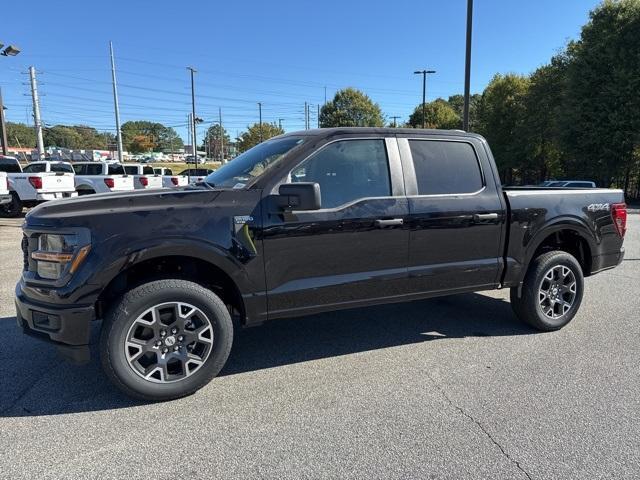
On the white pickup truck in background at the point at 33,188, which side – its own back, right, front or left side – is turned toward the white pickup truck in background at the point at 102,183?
right

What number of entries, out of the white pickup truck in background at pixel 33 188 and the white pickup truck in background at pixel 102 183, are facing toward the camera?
0

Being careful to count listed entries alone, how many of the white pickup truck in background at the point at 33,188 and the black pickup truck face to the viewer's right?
0

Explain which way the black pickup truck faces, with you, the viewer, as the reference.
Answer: facing the viewer and to the left of the viewer

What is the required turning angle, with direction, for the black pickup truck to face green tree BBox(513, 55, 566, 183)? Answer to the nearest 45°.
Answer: approximately 180°

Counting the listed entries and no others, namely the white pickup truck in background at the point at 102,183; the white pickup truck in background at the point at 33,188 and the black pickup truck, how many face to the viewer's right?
0

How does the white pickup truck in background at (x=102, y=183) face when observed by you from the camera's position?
facing away from the viewer and to the left of the viewer

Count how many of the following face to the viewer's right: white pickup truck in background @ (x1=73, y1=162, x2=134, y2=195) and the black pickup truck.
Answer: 0

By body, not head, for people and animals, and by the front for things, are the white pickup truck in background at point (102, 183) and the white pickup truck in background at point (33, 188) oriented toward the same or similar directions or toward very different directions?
same or similar directions

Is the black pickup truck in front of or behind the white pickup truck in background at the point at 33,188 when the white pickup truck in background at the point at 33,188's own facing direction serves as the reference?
behind

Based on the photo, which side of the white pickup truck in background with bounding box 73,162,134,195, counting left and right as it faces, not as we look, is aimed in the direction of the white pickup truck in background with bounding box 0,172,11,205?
left

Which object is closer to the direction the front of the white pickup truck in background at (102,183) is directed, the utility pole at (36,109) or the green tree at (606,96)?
the utility pole

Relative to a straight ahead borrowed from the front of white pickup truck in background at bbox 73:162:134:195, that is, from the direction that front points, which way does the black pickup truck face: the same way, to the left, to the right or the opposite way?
to the left

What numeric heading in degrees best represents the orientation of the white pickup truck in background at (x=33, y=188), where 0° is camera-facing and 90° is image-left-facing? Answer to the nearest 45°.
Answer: approximately 135°
